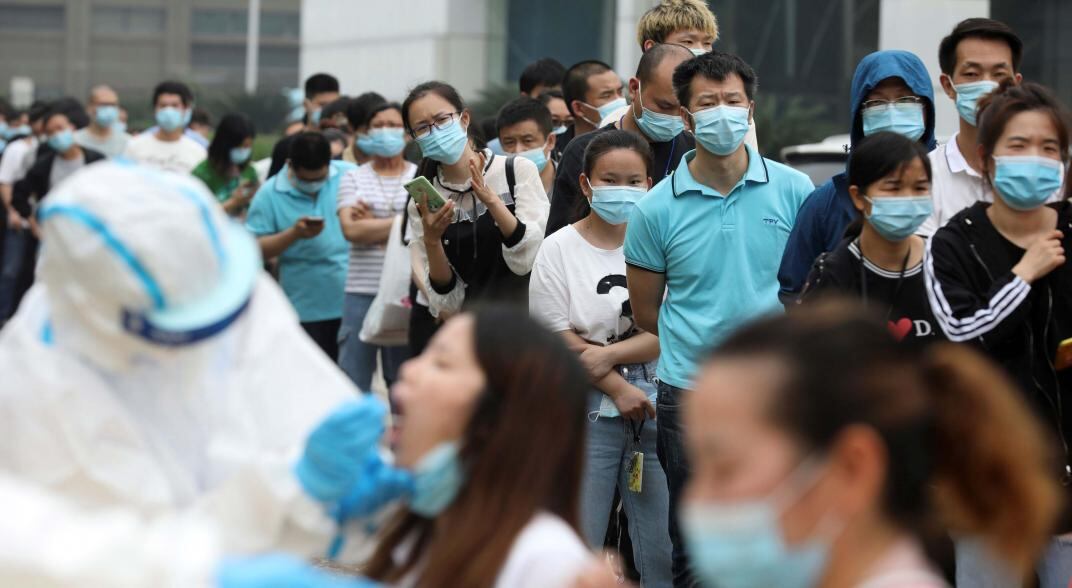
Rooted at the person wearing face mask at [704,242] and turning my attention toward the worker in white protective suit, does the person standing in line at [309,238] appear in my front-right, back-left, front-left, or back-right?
back-right

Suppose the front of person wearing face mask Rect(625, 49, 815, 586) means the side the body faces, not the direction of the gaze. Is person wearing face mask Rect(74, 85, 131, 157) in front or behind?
behind

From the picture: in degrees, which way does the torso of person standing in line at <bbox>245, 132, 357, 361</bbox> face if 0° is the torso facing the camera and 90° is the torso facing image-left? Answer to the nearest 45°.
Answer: approximately 0°
